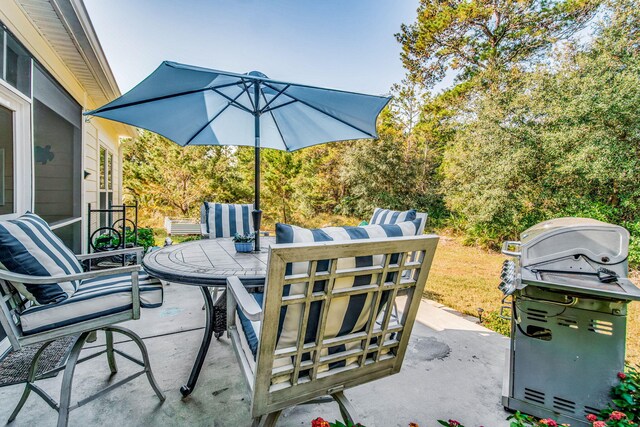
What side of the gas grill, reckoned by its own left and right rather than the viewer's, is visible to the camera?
left

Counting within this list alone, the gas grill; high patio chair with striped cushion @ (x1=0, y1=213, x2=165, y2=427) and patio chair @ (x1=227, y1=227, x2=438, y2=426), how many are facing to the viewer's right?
1

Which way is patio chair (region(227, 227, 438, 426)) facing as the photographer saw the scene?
facing away from the viewer and to the left of the viewer

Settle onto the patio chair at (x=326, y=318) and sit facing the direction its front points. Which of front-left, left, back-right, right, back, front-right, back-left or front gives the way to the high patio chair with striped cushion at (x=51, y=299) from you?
front-left

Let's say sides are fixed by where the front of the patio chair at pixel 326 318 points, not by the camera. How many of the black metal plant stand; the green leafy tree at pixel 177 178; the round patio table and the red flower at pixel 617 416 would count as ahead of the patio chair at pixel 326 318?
3

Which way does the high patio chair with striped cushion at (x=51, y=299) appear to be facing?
to the viewer's right

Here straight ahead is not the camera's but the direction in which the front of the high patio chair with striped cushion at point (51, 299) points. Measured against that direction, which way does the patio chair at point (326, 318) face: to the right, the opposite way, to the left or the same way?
to the left

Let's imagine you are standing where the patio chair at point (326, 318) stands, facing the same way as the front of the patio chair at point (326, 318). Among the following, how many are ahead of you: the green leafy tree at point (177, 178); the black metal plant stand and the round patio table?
3

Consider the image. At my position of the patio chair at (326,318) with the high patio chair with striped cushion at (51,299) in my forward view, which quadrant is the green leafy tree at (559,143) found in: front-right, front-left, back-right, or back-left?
back-right
